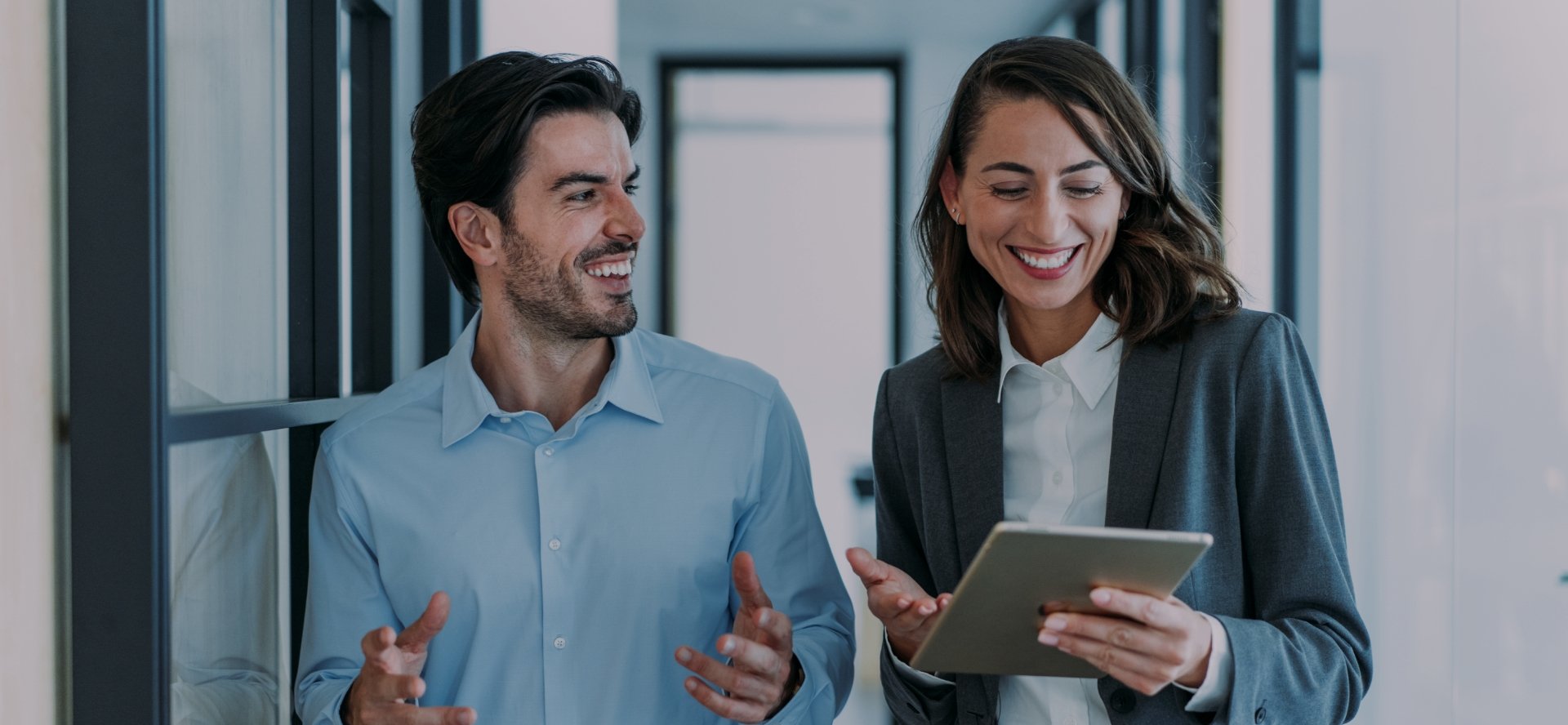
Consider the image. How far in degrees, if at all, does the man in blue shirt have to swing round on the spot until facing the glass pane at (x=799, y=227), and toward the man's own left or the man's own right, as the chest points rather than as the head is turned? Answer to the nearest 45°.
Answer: approximately 180°

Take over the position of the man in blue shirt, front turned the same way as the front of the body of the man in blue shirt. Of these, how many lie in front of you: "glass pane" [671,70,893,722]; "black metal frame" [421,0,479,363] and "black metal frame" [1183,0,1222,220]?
0

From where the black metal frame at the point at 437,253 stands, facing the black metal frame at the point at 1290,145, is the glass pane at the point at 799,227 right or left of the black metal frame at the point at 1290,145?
left

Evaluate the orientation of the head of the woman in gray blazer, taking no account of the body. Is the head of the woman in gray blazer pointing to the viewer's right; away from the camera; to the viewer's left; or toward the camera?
toward the camera

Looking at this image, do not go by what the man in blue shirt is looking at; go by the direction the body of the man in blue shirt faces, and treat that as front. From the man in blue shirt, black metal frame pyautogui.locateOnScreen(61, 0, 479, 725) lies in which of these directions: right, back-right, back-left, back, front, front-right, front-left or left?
back-right

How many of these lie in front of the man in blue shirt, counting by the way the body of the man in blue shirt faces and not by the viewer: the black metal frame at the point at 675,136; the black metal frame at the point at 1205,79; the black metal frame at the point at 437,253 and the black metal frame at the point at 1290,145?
0

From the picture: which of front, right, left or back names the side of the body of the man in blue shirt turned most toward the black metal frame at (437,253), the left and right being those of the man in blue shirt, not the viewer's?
back

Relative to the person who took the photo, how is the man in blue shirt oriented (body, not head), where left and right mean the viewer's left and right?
facing the viewer

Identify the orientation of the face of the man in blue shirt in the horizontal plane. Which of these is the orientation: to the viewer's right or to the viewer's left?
to the viewer's right

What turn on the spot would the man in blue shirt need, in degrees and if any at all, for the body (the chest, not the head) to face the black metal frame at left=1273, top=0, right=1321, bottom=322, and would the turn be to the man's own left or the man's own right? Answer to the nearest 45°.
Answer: approximately 135° to the man's own left

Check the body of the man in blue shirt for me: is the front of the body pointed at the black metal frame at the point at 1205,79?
no

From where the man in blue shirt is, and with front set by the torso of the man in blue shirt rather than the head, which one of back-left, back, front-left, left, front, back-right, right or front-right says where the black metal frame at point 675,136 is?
back
